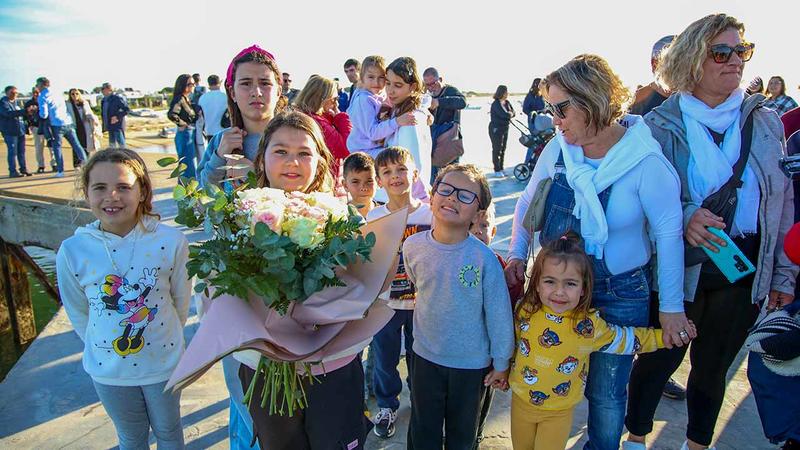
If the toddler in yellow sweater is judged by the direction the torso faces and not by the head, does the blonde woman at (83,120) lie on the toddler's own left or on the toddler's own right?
on the toddler's own right

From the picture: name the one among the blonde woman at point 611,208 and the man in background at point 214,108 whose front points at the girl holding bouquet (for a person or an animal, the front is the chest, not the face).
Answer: the blonde woman

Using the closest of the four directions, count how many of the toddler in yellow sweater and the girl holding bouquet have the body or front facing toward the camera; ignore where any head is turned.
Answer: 2
